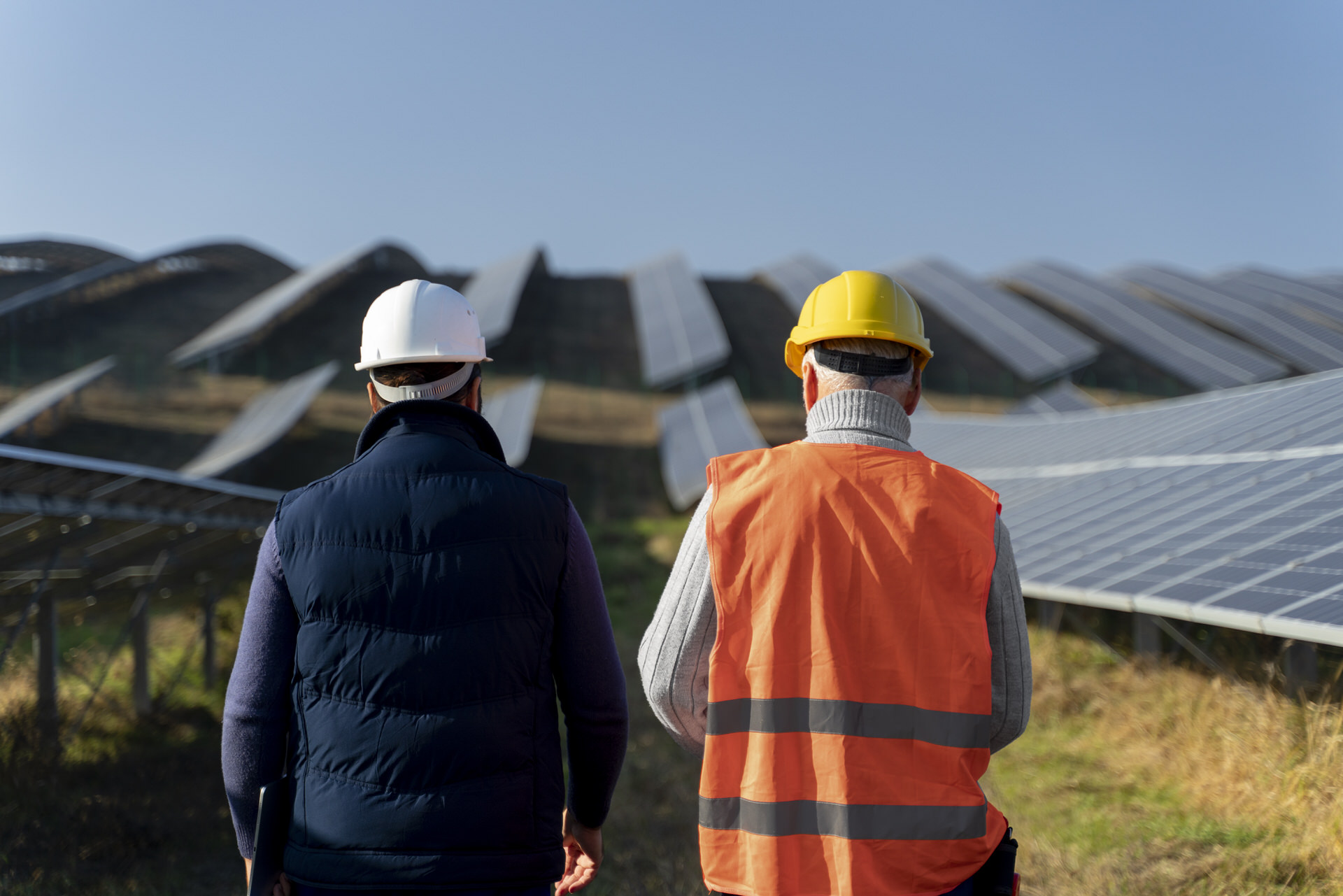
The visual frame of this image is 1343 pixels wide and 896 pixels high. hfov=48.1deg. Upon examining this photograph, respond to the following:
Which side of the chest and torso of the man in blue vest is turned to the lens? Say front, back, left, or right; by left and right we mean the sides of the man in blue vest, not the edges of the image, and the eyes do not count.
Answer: back

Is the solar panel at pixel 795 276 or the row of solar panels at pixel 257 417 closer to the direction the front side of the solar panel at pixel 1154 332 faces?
the row of solar panels

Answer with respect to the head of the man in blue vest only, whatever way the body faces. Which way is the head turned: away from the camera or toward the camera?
away from the camera

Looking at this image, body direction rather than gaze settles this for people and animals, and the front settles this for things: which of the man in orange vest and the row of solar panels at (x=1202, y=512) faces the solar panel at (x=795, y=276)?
the man in orange vest

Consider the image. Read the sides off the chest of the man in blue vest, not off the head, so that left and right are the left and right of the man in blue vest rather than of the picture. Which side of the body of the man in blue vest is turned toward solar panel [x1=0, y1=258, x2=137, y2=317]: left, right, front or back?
front

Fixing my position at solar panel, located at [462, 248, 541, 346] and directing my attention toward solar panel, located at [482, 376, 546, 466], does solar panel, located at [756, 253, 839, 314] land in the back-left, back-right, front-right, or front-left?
back-left

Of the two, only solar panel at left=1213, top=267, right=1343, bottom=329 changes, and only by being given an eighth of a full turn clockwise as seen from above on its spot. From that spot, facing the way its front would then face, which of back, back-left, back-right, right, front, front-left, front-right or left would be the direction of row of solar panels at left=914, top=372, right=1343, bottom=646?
left

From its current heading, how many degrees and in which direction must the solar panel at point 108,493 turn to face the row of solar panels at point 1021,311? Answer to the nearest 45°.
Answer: approximately 90° to its right

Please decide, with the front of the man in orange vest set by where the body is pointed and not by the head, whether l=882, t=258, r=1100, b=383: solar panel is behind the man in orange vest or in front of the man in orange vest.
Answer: in front

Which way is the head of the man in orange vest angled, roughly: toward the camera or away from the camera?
away from the camera

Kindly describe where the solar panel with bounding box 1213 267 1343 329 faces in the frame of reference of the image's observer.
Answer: facing the viewer and to the left of the viewer

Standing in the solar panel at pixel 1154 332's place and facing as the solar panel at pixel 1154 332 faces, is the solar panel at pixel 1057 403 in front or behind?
in front

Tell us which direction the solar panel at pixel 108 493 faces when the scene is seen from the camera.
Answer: facing away from the viewer and to the left of the viewer
